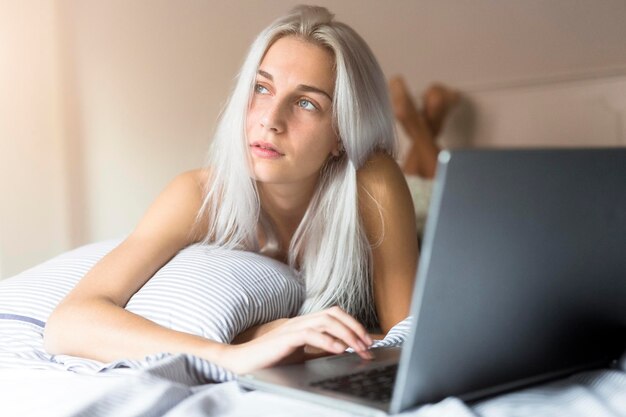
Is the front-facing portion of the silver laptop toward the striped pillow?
yes

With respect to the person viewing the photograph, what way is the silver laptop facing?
facing away from the viewer and to the left of the viewer
